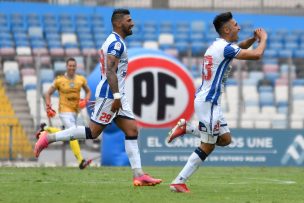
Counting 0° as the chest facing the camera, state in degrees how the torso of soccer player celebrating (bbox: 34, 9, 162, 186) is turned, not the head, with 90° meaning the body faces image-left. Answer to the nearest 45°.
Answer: approximately 270°

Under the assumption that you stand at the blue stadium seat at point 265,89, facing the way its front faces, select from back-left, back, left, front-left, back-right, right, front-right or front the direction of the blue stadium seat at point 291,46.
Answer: back

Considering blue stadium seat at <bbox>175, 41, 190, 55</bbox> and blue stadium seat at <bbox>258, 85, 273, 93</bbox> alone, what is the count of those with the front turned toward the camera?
2

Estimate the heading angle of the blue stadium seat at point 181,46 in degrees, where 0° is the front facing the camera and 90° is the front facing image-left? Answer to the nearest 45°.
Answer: approximately 0°

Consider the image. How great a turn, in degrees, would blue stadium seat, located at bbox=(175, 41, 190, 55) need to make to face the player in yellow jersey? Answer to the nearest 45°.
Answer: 0° — it already faces them

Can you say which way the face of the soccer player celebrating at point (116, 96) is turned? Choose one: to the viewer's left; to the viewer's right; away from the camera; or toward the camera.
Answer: to the viewer's right
